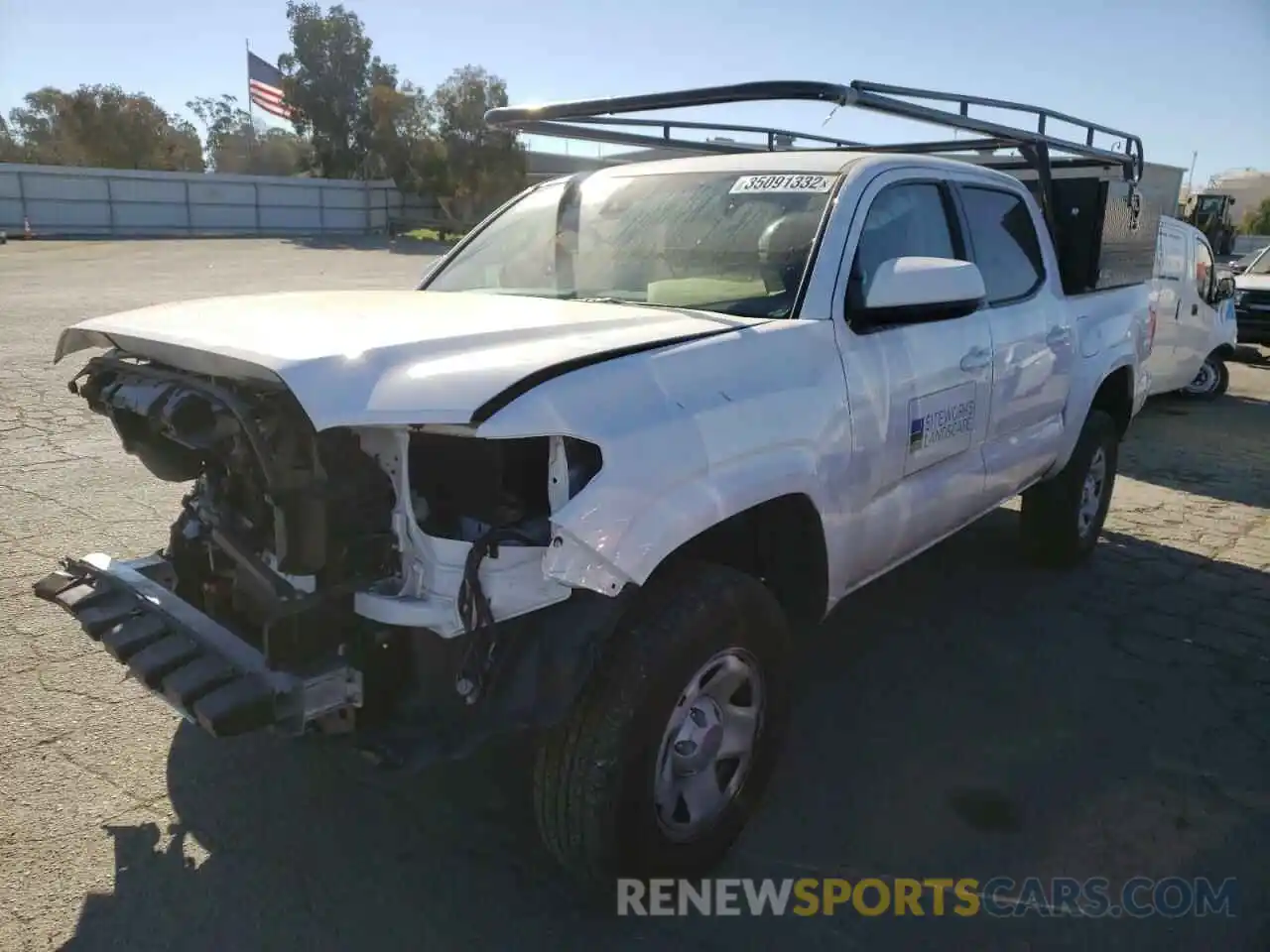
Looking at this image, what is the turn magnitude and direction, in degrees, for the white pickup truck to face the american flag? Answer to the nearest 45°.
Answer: approximately 135° to its right

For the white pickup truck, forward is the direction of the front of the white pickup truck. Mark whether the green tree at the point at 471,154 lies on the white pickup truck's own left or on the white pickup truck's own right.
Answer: on the white pickup truck's own right

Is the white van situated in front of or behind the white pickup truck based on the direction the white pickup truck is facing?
behind

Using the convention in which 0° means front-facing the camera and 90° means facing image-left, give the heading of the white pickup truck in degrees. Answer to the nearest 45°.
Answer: approximately 45°

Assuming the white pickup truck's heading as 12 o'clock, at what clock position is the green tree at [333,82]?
The green tree is roughly at 4 o'clock from the white pickup truck.
